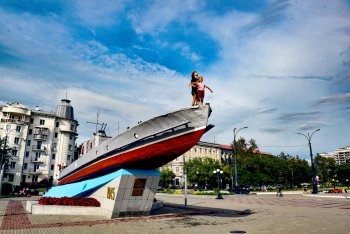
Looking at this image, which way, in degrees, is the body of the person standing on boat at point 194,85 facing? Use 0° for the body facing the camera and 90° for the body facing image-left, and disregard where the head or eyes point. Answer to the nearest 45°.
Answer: approximately 315°

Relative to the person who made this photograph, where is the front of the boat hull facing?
facing the viewer and to the right of the viewer
